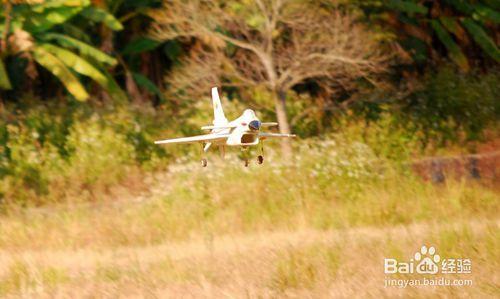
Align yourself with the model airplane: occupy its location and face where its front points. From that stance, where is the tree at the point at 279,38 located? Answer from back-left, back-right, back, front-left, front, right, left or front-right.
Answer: back-left

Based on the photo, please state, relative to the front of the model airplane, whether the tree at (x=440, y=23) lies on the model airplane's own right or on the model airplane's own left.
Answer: on the model airplane's own left

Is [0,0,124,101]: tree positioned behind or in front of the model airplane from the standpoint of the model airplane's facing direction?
behind

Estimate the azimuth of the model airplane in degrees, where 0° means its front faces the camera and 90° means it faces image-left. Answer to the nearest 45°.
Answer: approximately 315°
